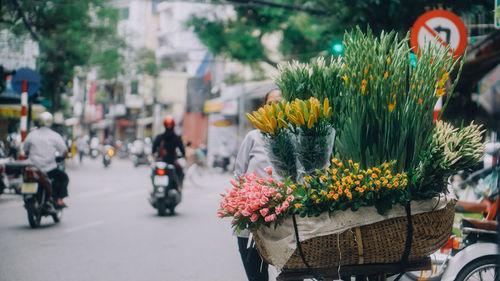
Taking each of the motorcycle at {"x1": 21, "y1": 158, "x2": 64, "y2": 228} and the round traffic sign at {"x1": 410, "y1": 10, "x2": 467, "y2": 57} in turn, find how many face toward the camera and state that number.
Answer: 1

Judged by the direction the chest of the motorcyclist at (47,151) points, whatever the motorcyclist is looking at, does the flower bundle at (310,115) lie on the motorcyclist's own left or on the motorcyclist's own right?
on the motorcyclist's own right

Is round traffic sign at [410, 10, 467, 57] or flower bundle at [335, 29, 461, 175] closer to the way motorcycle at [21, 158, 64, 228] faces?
the round traffic sign

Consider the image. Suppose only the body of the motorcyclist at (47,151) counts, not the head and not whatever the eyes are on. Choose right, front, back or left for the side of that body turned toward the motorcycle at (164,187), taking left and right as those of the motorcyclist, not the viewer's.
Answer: front

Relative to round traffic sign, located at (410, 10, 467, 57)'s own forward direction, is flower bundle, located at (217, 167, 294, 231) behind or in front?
in front

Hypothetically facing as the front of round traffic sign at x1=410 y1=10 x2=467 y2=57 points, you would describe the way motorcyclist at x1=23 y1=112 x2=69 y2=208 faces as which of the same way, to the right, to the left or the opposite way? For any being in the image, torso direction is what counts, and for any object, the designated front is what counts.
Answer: the opposite way

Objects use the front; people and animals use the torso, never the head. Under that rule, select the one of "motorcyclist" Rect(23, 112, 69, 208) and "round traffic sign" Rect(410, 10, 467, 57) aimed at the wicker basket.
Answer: the round traffic sign

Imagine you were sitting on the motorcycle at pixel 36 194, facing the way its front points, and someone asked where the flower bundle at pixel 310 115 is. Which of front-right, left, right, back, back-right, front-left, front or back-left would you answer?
back-right

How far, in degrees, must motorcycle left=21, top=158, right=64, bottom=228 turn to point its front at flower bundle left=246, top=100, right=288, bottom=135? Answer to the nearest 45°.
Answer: approximately 135° to its right

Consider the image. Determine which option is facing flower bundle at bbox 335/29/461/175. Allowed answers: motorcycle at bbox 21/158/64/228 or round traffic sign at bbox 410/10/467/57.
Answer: the round traffic sign

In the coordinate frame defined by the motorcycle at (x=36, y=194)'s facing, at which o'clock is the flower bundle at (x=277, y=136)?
The flower bundle is roughly at 4 o'clock from the motorcycle.

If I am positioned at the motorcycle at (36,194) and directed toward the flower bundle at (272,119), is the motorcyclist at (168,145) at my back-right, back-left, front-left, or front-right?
back-left

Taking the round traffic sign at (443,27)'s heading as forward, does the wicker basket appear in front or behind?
in front
